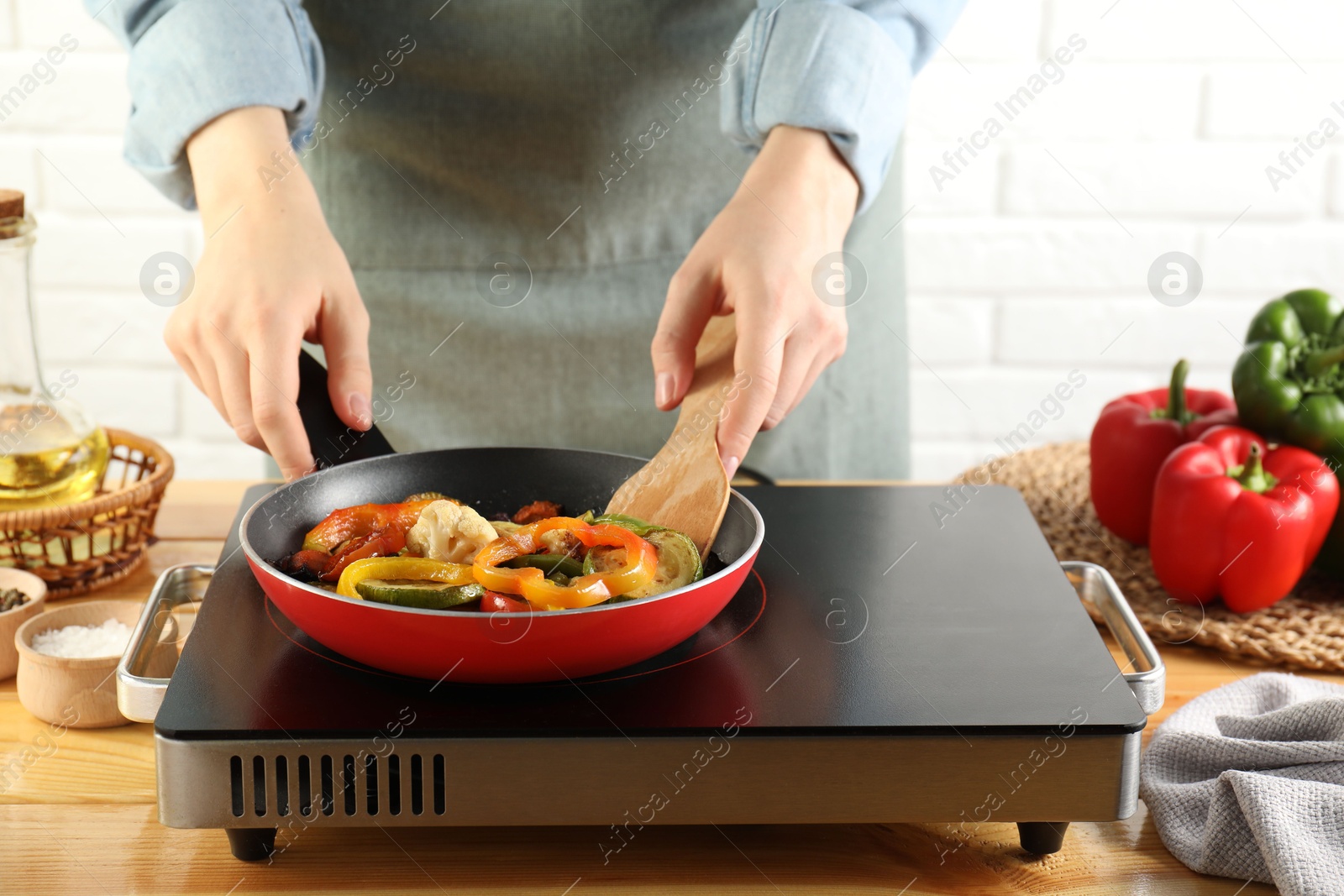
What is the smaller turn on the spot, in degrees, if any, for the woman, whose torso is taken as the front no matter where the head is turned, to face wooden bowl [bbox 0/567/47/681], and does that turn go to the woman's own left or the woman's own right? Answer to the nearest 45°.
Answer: approximately 45° to the woman's own right

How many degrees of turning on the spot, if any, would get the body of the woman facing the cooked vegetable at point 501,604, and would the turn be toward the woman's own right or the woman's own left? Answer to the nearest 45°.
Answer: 0° — they already face it

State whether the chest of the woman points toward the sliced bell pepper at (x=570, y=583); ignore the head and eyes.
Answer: yes

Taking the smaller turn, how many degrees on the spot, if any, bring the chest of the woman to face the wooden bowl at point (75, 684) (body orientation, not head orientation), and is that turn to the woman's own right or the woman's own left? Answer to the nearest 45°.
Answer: approximately 45° to the woman's own right

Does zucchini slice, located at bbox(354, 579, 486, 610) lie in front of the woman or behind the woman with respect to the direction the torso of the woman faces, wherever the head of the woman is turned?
in front

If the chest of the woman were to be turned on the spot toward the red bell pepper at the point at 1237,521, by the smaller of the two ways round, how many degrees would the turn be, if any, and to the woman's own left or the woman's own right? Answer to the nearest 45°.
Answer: approximately 45° to the woman's own left

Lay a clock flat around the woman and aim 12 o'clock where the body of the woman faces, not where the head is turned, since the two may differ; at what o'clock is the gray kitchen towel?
The gray kitchen towel is roughly at 11 o'clock from the woman.

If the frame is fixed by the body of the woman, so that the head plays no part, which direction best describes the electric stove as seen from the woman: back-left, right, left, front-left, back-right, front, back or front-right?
front

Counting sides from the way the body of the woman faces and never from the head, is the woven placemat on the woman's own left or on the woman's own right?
on the woman's own left

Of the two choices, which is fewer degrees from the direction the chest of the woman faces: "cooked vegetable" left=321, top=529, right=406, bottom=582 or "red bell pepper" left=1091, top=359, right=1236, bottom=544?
the cooked vegetable

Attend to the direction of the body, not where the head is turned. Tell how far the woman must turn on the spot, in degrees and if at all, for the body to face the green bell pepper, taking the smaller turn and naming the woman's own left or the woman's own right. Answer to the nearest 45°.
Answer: approximately 90° to the woman's own left

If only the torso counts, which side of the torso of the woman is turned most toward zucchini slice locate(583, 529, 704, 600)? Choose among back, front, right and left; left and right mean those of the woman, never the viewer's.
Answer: front

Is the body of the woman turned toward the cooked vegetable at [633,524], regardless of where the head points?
yes

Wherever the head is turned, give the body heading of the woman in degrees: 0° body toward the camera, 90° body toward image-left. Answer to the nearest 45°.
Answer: approximately 0°

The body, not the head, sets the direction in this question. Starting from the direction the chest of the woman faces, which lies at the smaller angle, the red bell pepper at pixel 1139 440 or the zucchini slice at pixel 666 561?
the zucchini slice
